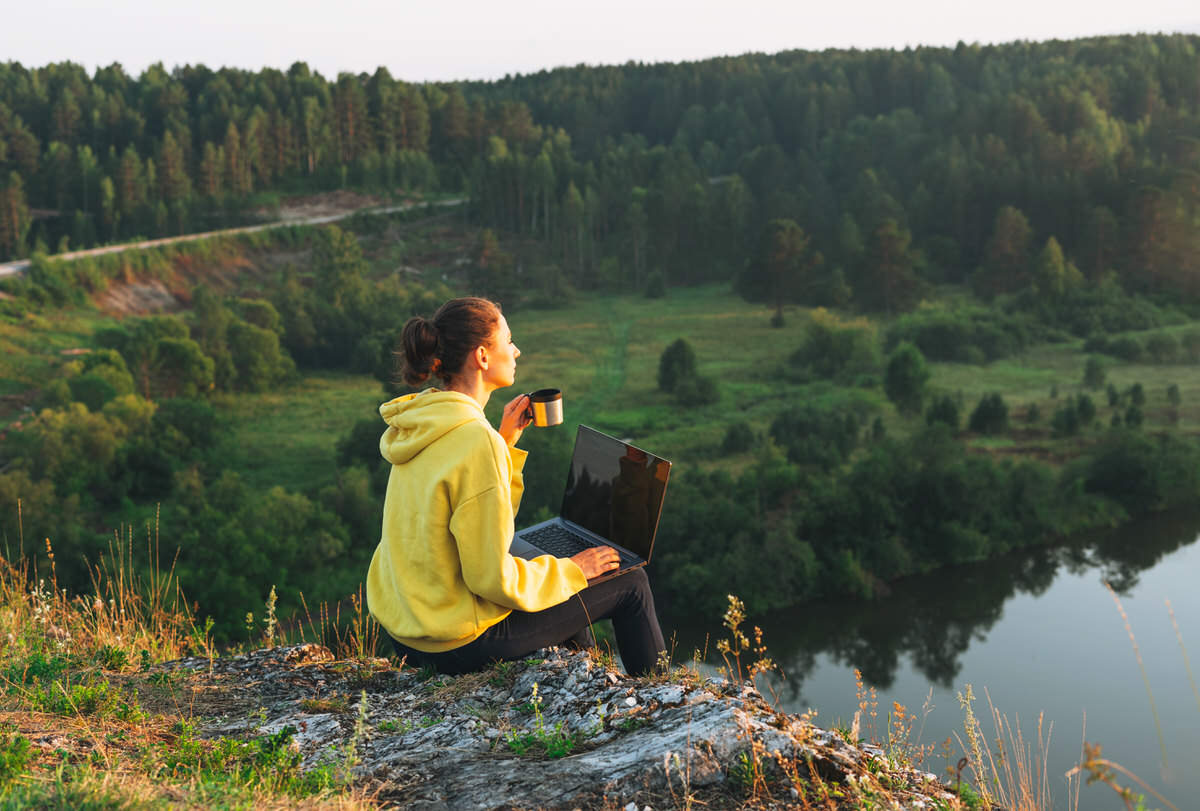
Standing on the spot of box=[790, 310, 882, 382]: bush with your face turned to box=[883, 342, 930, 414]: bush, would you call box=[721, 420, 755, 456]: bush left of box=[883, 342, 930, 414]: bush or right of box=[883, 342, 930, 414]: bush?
right

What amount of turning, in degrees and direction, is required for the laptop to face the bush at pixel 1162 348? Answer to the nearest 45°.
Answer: approximately 180°

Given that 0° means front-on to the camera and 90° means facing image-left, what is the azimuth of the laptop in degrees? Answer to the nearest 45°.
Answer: approximately 45°

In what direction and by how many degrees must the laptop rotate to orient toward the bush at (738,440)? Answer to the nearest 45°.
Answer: approximately 135° to its right

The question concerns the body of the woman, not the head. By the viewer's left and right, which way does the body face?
facing away from the viewer and to the right of the viewer

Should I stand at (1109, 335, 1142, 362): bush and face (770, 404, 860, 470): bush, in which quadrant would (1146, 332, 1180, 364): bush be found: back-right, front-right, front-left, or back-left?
back-left

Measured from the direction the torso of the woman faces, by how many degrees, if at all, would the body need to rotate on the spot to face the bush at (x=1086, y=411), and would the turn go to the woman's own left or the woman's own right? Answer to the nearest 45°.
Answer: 0° — they already face it

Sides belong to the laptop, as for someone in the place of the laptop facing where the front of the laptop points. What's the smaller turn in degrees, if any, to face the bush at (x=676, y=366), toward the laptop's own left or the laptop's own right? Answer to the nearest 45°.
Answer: approximately 135° to the laptop's own right

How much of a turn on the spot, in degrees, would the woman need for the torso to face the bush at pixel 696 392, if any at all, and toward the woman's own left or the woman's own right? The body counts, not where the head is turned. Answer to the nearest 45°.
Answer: approximately 45° to the woman's own left

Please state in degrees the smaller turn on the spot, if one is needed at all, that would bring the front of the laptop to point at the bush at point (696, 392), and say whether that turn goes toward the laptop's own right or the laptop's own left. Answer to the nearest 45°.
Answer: approximately 135° to the laptop's own right
